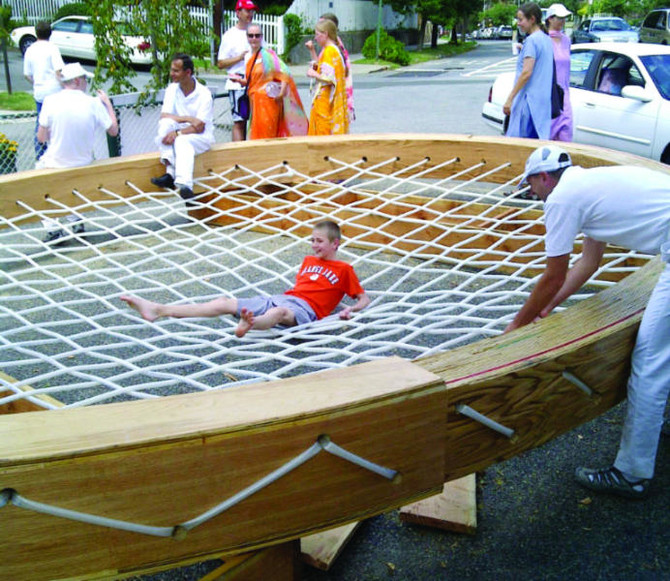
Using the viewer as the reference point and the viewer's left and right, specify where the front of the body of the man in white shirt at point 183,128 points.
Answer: facing the viewer and to the left of the viewer

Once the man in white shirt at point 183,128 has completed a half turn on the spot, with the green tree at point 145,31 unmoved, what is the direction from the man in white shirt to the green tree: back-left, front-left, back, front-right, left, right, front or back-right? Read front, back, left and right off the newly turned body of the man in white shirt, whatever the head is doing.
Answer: front-left

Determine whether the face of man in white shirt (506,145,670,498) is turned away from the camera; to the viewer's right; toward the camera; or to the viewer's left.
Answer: to the viewer's left

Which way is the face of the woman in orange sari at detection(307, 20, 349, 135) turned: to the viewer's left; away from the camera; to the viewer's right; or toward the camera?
to the viewer's left

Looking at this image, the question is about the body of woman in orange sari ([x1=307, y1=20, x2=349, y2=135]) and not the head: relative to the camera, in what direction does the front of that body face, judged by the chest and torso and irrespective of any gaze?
to the viewer's left

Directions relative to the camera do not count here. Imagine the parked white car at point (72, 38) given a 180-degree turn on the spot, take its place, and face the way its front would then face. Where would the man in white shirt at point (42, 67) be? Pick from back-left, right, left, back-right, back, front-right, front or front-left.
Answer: front-right

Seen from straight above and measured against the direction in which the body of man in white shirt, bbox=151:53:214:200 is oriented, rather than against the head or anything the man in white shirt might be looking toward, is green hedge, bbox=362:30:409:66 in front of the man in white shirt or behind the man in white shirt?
behind

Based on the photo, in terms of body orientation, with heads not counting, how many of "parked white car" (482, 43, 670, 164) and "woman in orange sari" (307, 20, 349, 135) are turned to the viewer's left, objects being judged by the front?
1

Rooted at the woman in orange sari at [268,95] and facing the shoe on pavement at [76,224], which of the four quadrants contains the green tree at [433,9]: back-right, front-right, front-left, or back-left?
back-right

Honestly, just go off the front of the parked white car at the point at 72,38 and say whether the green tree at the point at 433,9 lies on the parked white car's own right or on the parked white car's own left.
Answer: on the parked white car's own right

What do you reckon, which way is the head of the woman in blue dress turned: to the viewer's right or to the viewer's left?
to the viewer's left
